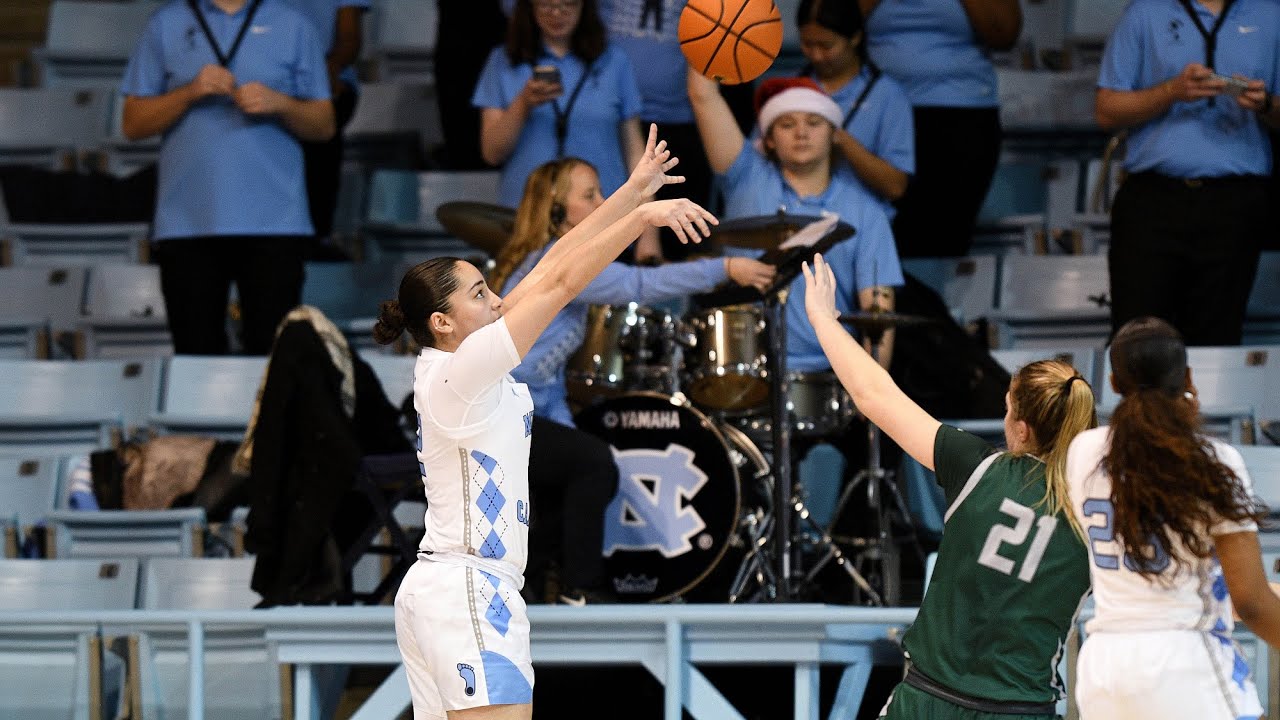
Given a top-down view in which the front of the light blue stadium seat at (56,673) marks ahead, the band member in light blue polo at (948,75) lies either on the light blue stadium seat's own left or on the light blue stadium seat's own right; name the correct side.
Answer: on the light blue stadium seat's own left

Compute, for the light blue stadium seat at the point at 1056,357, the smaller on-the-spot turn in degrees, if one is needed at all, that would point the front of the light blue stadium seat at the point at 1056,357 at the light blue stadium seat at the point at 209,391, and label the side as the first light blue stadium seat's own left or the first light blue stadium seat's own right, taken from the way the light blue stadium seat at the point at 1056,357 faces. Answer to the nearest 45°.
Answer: approximately 90° to the first light blue stadium seat's own right

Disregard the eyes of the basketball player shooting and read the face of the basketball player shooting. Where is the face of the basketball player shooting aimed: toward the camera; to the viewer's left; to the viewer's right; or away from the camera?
to the viewer's right

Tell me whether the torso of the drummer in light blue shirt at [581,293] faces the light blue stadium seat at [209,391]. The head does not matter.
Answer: no

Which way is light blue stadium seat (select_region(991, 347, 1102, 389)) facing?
toward the camera

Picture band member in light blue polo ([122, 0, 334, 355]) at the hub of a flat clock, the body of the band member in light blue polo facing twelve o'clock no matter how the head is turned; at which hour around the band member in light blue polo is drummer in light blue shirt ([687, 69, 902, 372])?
The drummer in light blue shirt is roughly at 10 o'clock from the band member in light blue polo.

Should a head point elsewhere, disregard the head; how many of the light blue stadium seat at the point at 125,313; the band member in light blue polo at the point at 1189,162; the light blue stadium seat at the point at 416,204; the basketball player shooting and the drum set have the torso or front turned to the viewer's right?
1

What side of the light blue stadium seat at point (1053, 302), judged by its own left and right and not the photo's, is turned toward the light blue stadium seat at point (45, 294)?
right

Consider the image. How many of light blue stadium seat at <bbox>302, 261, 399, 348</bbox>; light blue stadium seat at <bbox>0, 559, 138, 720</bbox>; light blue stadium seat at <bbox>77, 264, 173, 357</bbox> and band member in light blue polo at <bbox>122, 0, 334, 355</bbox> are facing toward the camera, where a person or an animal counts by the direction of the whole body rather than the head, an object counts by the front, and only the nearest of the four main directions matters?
4

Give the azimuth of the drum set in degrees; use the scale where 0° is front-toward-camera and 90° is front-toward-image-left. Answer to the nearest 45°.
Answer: approximately 45°

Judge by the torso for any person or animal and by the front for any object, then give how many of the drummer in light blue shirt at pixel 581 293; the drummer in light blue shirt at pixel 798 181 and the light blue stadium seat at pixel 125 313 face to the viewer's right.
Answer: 1

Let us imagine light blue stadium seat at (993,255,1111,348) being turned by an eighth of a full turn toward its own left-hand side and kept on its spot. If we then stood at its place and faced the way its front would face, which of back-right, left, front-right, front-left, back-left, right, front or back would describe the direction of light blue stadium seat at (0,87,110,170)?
back-right

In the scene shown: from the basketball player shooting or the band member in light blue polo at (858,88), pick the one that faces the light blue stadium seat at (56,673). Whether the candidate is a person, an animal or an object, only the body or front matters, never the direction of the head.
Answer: the band member in light blue polo

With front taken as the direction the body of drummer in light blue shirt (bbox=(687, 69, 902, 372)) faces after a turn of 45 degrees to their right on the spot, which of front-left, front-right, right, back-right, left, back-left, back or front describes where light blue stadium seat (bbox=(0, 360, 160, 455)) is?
front-right

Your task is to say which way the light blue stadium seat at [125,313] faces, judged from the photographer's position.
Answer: facing the viewer

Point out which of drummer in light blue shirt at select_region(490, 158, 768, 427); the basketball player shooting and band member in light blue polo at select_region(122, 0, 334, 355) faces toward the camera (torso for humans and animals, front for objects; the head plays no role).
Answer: the band member in light blue polo

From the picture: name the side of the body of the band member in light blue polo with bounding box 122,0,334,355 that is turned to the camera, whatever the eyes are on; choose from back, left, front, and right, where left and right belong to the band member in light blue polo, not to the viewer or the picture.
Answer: front

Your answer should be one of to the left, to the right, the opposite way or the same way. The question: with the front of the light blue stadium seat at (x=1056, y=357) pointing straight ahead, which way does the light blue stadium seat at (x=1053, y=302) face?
the same way
